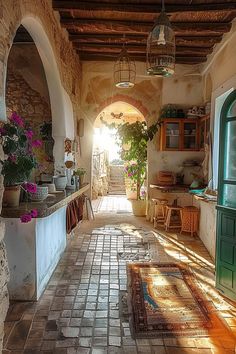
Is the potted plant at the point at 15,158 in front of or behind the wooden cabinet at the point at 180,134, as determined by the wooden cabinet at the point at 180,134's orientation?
in front

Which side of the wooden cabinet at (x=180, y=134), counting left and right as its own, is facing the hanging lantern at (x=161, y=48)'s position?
front

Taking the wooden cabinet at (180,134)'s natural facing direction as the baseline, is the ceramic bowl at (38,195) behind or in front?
in front

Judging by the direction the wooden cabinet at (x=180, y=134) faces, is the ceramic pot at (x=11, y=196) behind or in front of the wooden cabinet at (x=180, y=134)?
in front
